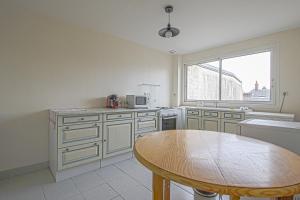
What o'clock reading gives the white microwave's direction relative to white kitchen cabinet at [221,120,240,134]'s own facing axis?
The white microwave is roughly at 2 o'clock from the white kitchen cabinet.

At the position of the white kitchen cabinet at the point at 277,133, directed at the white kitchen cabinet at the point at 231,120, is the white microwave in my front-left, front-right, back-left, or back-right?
front-left

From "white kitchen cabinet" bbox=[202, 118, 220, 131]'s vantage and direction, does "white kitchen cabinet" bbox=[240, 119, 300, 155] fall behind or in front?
in front

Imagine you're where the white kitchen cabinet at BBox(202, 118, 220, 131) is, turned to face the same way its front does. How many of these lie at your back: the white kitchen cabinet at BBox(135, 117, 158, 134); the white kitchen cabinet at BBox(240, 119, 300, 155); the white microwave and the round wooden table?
0

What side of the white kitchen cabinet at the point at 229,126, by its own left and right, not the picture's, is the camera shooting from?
front

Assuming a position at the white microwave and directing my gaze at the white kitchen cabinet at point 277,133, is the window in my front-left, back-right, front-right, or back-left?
front-left

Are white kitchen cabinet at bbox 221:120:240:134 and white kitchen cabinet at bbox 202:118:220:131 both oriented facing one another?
no

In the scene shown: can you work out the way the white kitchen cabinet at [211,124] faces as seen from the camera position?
facing the viewer

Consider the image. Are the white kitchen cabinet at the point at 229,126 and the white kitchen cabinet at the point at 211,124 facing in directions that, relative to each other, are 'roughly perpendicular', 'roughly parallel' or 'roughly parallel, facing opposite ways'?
roughly parallel

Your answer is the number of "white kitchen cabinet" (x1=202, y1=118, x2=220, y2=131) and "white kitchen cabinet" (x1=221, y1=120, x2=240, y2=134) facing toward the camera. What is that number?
2

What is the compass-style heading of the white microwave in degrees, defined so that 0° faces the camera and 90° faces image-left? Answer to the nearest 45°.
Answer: approximately 315°

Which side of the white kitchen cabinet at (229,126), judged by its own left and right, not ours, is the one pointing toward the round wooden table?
front

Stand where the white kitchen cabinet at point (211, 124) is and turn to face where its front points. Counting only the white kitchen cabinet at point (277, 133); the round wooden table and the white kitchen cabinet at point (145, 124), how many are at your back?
0

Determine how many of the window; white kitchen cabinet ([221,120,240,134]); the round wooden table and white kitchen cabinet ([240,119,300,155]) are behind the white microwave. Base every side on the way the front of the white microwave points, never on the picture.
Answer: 0
